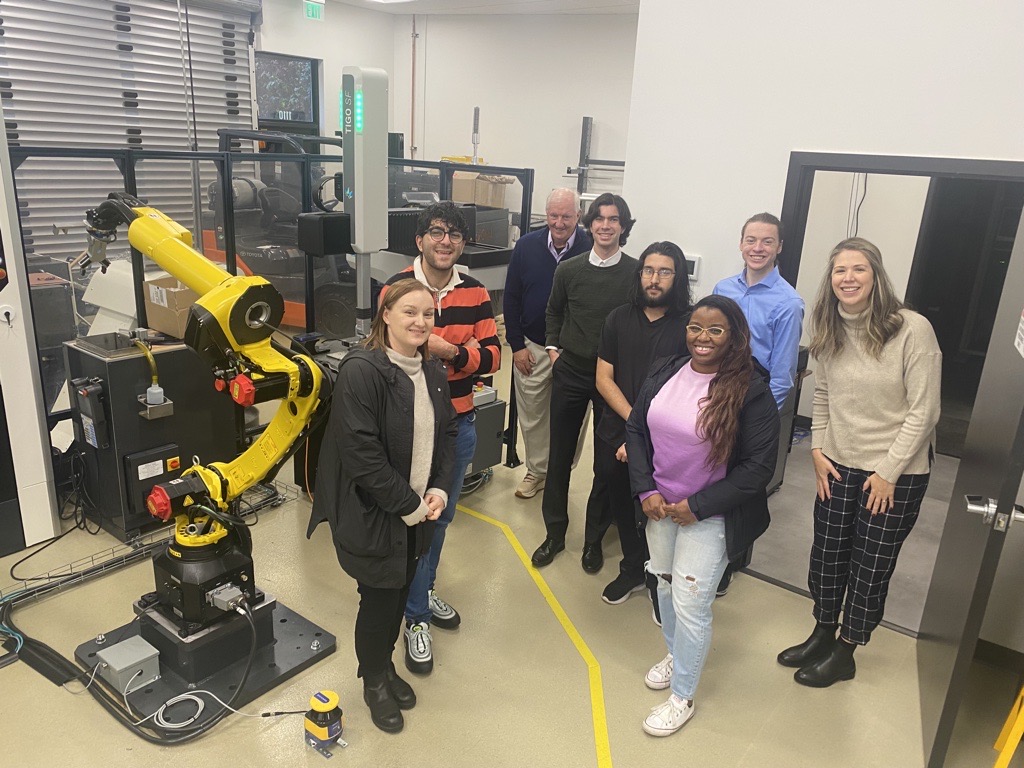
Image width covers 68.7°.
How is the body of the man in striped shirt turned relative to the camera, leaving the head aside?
toward the camera

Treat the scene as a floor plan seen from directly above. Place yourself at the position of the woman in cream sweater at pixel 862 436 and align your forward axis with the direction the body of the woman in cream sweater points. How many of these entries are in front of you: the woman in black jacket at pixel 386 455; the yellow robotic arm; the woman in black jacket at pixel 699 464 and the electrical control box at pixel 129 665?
4

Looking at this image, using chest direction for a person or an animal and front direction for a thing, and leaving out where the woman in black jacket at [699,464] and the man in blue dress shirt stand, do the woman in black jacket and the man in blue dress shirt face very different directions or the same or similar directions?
same or similar directions

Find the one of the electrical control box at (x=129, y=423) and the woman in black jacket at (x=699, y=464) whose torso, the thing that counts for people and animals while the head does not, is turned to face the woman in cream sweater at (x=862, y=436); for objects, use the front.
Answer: the electrical control box

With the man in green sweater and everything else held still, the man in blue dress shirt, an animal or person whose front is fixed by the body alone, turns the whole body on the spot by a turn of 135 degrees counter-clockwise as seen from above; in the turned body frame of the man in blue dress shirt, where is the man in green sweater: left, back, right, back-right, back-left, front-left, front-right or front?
back

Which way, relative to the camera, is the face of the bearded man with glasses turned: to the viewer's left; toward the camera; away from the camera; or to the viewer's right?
toward the camera

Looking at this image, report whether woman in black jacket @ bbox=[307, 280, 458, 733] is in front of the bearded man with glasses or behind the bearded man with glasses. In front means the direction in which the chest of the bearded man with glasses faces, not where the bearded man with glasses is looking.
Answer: in front

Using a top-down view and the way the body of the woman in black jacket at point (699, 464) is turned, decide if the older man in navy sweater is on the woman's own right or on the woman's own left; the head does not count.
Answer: on the woman's own right

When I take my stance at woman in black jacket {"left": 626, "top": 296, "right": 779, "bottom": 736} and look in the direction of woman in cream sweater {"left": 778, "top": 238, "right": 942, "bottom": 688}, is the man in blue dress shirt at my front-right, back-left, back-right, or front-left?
front-left

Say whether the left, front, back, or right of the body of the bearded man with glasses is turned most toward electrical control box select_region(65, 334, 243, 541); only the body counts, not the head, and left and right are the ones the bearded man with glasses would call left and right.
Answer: right

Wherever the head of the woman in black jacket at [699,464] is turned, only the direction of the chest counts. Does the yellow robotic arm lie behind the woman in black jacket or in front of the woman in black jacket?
in front

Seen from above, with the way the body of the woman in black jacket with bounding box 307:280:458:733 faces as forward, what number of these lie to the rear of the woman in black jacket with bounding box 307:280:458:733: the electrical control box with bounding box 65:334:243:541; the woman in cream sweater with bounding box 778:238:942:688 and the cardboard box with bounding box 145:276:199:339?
2

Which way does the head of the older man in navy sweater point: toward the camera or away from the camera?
toward the camera

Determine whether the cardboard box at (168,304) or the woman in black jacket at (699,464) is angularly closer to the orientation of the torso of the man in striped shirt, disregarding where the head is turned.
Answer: the woman in black jacket

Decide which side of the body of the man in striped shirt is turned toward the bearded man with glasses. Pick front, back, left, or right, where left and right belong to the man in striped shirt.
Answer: left

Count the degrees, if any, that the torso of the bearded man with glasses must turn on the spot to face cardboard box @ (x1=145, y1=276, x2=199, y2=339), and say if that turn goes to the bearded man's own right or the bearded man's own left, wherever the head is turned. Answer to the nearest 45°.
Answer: approximately 90° to the bearded man's own right

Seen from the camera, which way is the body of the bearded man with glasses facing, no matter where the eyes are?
toward the camera
